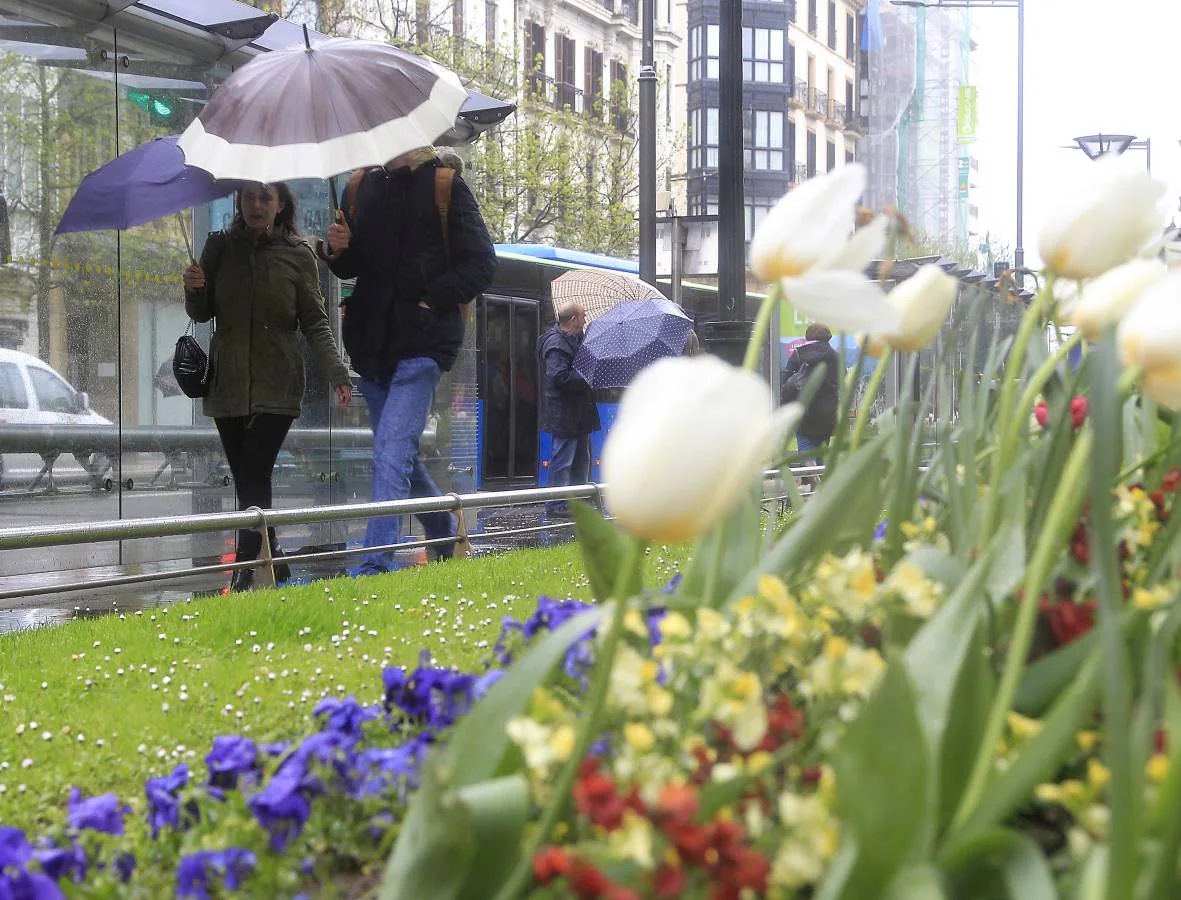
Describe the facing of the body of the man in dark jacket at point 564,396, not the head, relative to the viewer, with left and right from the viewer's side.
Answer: facing to the right of the viewer

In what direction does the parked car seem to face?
to the viewer's right

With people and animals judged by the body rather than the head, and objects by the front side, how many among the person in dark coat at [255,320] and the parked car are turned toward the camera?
1

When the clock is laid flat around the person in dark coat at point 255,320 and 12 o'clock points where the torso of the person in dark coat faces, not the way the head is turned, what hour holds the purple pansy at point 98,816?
The purple pansy is roughly at 12 o'clock from the person in dark coat.

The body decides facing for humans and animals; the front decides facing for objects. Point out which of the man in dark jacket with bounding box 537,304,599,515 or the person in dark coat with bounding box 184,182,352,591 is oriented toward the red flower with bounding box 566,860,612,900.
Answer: the person in dark coat

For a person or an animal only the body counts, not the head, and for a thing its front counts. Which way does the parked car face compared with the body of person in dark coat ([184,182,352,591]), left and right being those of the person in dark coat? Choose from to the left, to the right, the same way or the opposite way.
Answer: to the left

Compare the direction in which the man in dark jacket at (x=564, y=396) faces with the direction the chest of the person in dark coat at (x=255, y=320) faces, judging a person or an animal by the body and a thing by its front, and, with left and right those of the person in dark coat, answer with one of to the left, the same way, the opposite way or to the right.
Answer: to the left

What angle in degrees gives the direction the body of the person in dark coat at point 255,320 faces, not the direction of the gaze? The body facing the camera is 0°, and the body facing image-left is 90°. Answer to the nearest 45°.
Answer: approximately 0°

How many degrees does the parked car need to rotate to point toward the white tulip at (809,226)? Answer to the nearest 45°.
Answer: approximately 90° to its right

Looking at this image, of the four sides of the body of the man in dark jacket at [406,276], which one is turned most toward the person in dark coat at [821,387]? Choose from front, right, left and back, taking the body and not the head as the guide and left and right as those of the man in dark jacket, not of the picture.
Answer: back

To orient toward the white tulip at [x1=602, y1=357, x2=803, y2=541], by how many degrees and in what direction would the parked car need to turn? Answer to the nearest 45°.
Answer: approximately 90° to its right

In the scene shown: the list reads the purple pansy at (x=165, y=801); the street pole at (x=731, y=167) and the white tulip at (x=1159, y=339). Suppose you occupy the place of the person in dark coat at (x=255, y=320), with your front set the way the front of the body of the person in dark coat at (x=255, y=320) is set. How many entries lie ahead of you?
2
